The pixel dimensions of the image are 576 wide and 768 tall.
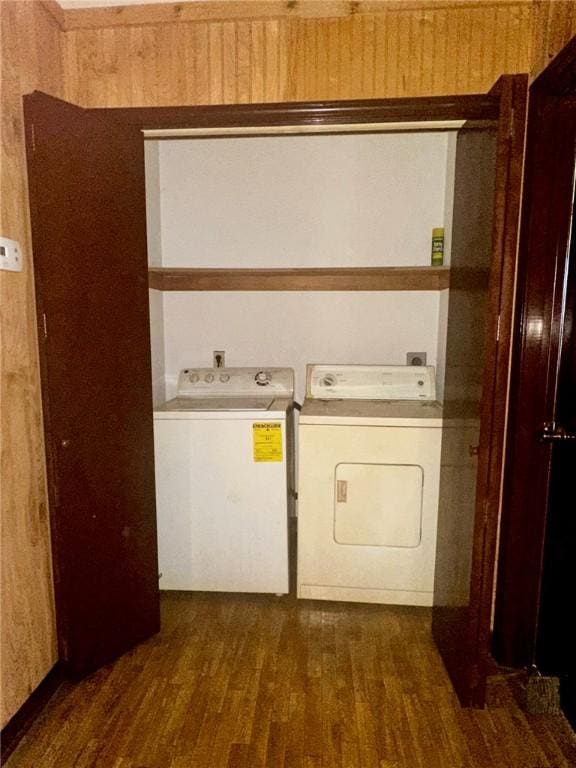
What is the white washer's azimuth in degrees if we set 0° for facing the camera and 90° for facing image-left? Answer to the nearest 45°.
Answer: approximately 0°

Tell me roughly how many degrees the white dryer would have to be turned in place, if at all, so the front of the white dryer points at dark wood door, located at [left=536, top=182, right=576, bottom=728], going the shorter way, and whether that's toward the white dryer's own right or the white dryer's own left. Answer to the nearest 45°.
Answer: approximately 45° to the white dryer's own left

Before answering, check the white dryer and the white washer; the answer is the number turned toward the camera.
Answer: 2

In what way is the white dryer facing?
toward the camera

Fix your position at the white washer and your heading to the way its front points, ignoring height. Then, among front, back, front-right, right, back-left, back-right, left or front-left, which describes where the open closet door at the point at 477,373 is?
front-left

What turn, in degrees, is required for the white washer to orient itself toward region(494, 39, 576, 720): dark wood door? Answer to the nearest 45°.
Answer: approximately 45° to its left

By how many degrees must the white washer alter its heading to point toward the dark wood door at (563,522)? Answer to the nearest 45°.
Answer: approximately 45° to its left

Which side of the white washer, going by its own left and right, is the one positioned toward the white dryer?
left

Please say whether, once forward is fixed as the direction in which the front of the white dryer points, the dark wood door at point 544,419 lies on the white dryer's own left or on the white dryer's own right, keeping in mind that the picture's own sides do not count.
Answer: on the white dryer's own left
